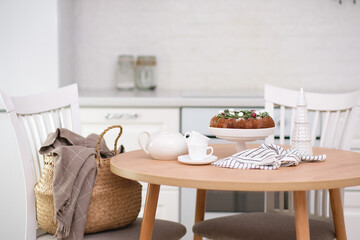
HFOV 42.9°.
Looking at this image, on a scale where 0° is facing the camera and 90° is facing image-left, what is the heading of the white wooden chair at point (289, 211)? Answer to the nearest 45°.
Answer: approximately 45°

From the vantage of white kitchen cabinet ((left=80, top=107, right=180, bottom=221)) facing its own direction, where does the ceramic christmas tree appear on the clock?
The ceramic christmas tree is roughly at 11 o'clock from the white kitchen cabinet.

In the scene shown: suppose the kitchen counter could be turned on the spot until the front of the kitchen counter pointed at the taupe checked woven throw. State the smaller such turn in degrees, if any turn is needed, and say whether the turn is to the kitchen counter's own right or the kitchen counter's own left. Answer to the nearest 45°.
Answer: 0° — it already faces it

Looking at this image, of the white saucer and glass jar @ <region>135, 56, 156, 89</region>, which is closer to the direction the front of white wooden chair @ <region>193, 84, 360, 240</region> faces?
the white saucer

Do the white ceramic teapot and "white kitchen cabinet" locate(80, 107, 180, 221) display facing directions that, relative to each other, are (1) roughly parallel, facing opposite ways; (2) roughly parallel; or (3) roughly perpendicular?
roughly perpendicular
